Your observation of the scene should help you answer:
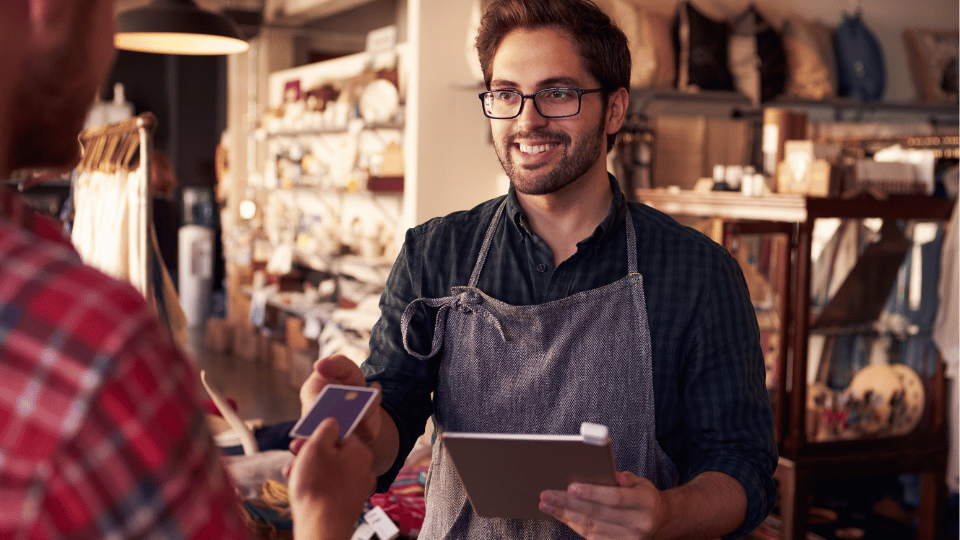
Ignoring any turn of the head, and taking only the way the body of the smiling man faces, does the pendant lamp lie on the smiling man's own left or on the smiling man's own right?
on the smiling man's own right

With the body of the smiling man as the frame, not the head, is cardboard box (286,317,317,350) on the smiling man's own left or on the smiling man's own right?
on the smiling man's own right

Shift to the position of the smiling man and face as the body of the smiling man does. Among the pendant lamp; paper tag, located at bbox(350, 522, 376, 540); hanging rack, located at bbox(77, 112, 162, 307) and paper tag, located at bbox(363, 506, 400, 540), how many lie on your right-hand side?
4

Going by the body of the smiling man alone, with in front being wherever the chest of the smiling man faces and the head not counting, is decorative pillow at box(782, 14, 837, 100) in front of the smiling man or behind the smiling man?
behind

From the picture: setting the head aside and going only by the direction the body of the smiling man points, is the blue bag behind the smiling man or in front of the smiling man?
behind

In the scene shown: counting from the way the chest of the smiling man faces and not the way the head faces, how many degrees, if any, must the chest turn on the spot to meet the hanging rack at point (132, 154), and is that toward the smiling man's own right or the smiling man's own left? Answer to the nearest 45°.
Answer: approximately 90° to the smiling man's own right

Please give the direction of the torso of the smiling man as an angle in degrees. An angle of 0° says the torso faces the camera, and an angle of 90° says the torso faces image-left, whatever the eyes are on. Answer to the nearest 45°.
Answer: approximately 45°

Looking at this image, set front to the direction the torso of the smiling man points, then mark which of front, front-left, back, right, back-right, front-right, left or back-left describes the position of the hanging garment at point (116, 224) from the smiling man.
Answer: right

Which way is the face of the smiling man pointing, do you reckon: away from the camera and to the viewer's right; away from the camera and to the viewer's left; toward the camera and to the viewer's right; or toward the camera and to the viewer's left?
toward the camera and to the viewer's left

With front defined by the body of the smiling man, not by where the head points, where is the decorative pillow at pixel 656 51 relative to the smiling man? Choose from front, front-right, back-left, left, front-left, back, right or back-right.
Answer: back-right

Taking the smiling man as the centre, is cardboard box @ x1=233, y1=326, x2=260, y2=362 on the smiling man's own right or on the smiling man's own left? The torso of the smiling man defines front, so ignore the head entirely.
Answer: on the smiling man's own right

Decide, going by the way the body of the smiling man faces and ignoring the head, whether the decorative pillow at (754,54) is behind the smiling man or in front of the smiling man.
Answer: behind
